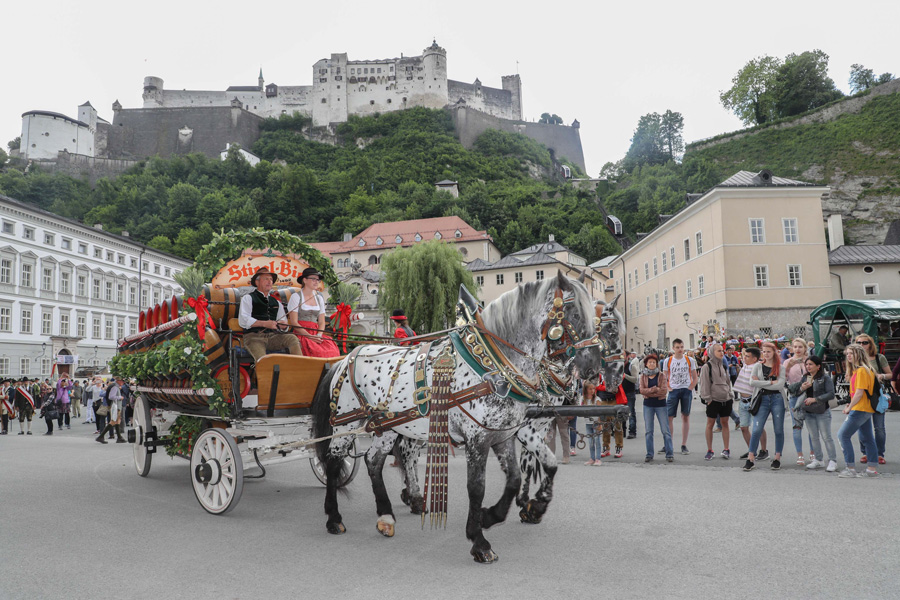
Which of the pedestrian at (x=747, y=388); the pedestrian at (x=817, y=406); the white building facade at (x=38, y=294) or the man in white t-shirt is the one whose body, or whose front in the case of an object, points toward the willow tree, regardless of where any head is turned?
the white building facade

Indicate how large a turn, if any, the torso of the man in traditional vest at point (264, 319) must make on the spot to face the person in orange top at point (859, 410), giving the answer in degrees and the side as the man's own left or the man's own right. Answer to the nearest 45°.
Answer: approximately 45° to the man's own left

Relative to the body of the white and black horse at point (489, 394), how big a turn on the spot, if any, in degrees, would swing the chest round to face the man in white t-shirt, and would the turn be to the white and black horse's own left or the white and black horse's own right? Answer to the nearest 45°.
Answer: approximately 90° to the white and black horse's own left

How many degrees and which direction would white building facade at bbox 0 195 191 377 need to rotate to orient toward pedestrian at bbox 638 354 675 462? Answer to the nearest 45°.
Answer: approximately 45° to its right
